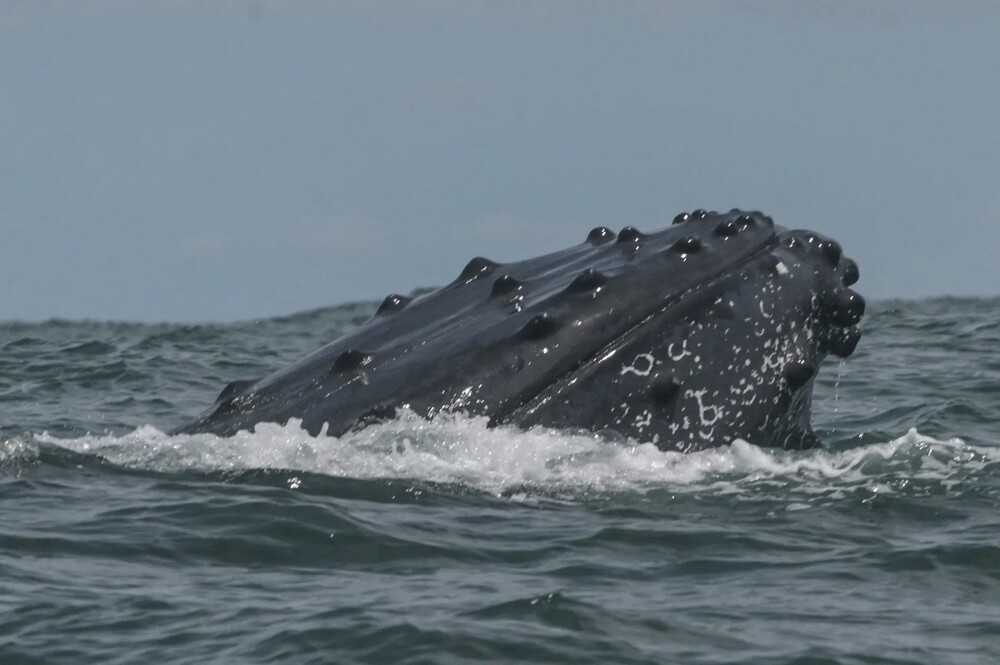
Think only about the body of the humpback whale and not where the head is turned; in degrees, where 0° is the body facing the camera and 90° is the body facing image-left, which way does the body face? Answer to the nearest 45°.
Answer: approximately 270°
